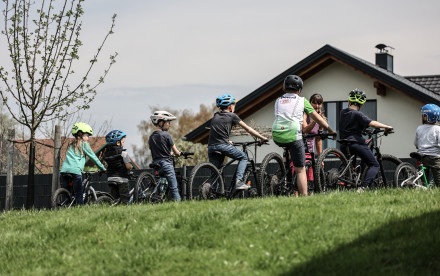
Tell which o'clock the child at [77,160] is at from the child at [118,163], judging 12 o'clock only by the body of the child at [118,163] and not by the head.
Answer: the child at [77,160] is roughly at 8 o'clock from the child at [118,163].

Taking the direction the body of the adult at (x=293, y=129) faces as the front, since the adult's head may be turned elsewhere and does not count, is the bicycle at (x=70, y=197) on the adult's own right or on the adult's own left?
on the adult's own left

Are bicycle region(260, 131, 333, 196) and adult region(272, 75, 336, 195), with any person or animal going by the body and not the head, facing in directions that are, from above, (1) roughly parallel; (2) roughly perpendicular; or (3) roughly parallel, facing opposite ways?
roughly parallel

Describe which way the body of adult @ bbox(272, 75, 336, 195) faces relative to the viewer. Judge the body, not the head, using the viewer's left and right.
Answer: facing away from the viewer and to the right of the viewer

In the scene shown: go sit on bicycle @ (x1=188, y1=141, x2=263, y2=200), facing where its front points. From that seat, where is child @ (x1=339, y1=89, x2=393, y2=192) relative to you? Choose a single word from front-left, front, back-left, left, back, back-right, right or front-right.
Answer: front

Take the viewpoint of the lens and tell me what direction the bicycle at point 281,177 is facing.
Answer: facing away from the viewer and to the right of the viewer

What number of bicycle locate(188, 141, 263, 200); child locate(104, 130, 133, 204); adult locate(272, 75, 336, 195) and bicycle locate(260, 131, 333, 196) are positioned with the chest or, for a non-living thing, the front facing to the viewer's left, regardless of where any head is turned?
0

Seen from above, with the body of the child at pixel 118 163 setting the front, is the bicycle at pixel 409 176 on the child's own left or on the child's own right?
on the child's own right

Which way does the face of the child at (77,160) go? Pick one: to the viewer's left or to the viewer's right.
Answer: to the viewer's right

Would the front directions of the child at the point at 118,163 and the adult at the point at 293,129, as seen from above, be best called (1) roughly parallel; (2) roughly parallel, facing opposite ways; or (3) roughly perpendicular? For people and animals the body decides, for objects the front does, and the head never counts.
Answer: roughly parallel

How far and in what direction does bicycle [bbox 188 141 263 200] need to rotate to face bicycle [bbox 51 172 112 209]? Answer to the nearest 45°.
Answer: approximately 135° to its left

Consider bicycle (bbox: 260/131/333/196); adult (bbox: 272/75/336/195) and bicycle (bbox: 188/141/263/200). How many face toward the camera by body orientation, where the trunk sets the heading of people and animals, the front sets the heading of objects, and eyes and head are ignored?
0

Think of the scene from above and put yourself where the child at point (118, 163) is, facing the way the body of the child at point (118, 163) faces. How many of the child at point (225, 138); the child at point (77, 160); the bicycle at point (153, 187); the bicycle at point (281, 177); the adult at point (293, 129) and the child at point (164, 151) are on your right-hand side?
5

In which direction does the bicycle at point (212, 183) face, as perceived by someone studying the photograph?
facing to the right of the viewer

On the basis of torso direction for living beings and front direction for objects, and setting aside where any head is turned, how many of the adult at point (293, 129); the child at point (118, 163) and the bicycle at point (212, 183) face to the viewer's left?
0

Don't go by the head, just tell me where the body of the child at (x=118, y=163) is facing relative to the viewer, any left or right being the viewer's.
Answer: facing away from the viewer and to the right of the viewer
